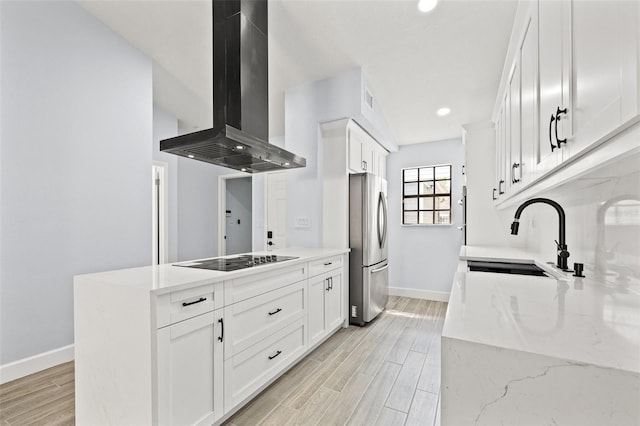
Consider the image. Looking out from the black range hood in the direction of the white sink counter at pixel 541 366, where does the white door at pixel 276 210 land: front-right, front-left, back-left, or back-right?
back-left

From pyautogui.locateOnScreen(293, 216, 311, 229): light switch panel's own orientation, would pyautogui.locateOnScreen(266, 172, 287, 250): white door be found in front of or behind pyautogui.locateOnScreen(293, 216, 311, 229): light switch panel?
behind

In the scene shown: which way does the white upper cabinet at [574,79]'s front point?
to the viewer's left

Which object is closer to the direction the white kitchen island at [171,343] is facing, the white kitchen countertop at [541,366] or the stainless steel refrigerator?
the white kitchen countertop

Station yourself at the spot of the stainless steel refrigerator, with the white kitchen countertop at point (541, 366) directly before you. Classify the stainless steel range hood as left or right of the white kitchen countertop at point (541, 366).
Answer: right

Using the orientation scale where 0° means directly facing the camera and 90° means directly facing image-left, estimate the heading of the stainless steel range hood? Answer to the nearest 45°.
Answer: approximately 315°

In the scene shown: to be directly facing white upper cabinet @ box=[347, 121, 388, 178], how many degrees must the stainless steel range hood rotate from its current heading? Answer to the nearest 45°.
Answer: approximately 90° to its left

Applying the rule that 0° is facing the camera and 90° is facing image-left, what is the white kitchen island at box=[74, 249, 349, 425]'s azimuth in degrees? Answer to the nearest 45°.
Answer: approximately 315°

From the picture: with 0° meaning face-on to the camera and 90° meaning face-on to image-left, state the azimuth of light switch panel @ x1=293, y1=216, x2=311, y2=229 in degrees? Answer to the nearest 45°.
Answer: approximately 0°

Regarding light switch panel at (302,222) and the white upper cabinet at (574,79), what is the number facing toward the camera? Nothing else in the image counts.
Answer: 1
